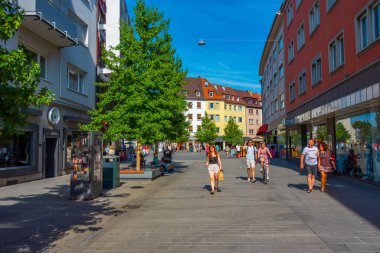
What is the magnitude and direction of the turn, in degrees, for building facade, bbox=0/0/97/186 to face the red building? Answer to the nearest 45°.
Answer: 0° — it already faces it

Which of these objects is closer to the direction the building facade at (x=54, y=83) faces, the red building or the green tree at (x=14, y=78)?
the red building

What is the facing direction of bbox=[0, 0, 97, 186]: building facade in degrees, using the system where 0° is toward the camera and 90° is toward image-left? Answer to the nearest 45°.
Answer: approximately 315°

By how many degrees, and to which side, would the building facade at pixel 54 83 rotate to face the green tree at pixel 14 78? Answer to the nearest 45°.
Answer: approximately 45° to its right

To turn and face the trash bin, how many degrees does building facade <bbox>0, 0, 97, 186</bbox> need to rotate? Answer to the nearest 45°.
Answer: approximately 45° to its right

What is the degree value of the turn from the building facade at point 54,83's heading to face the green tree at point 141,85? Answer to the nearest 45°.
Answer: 0° — it already faces it

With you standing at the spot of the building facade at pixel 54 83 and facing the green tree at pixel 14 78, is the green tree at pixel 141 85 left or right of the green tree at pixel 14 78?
left
